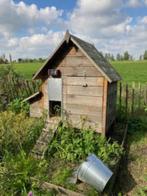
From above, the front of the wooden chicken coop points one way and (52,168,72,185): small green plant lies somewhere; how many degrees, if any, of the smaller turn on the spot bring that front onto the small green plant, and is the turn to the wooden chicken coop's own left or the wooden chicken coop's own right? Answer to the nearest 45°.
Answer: approximately 45° to the wooden chicken coop's own left

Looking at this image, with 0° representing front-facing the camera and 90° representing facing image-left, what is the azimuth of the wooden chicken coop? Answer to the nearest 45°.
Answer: approximately 45°

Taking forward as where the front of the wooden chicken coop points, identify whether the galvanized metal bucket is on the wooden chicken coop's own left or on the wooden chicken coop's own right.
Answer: on the wooden chicken coop's own left

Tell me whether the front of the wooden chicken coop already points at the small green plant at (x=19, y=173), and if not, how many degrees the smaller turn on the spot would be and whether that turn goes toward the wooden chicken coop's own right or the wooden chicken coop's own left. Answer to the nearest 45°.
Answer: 0° — it already faces it

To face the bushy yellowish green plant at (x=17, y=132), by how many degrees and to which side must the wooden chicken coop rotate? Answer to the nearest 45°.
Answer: approximately 45° to its right
